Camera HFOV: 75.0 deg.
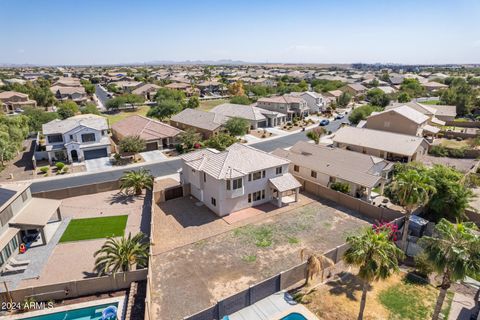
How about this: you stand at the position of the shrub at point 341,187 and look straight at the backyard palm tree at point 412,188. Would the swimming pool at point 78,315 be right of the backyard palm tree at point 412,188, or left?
right

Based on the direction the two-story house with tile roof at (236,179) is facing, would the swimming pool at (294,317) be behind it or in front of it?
behind

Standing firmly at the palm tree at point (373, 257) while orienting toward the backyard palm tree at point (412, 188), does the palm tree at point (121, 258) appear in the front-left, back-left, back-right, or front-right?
back-left

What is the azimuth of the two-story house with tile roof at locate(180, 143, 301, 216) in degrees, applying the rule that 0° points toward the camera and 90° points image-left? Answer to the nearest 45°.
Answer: approximately 135°

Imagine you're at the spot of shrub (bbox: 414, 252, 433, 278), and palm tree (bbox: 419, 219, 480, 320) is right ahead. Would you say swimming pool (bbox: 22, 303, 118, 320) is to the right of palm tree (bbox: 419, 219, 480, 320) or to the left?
right

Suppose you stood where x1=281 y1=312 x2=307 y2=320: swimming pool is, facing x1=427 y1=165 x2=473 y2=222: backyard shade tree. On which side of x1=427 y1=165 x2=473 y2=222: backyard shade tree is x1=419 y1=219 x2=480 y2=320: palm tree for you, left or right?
right

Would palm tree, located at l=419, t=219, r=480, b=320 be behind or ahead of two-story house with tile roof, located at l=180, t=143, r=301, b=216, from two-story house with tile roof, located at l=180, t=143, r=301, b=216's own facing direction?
behind

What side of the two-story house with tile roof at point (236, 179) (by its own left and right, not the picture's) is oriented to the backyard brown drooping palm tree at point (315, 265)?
back

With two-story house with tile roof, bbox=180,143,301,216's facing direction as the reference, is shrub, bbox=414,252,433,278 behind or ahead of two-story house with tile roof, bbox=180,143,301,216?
behind
